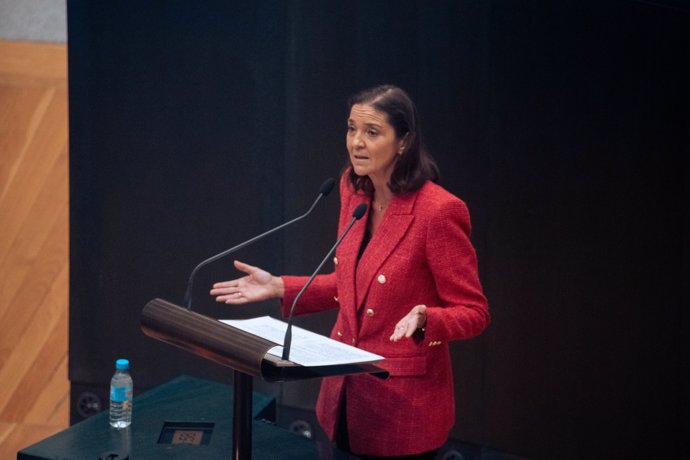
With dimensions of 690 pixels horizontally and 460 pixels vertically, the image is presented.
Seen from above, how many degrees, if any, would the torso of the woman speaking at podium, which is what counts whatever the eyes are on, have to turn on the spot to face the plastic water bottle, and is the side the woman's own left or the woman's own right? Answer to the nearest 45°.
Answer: approximately 45° to the woman's own right

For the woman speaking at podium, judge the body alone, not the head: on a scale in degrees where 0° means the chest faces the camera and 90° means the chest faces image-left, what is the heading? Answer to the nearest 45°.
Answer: approximately 45°
